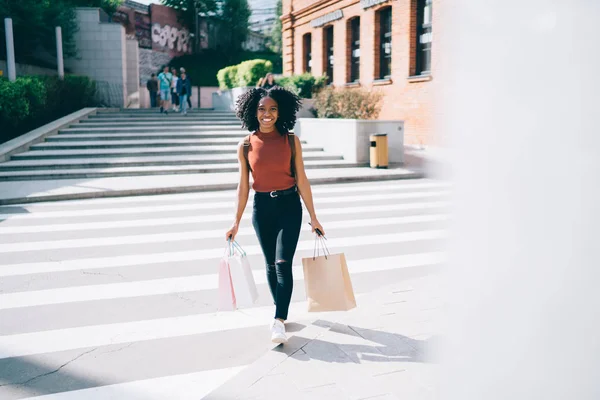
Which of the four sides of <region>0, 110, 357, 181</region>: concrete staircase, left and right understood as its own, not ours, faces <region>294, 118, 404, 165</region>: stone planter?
left

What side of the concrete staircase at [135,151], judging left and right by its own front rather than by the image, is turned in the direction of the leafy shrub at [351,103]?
left

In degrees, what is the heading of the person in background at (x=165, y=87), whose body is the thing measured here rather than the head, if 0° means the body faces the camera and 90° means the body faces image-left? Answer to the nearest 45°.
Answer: approximately 0°

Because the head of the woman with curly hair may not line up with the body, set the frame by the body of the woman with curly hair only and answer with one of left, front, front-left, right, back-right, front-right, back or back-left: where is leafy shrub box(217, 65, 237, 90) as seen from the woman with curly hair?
back

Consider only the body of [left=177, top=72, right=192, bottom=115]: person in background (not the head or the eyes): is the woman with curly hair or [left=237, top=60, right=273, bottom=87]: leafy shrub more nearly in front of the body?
the woman with curly hair

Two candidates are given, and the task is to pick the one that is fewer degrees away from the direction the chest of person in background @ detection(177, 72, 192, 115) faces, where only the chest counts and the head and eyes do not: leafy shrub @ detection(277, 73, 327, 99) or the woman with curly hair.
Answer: the woman with curly hair

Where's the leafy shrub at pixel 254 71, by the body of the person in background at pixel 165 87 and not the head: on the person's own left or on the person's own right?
on the person's own left
